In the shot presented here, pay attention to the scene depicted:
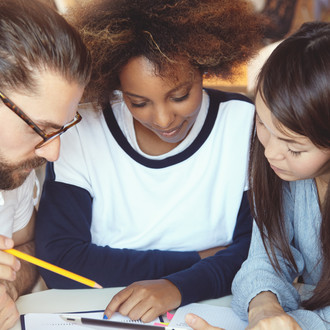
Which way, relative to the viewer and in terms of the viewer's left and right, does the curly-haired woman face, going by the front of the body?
facing the viewer
